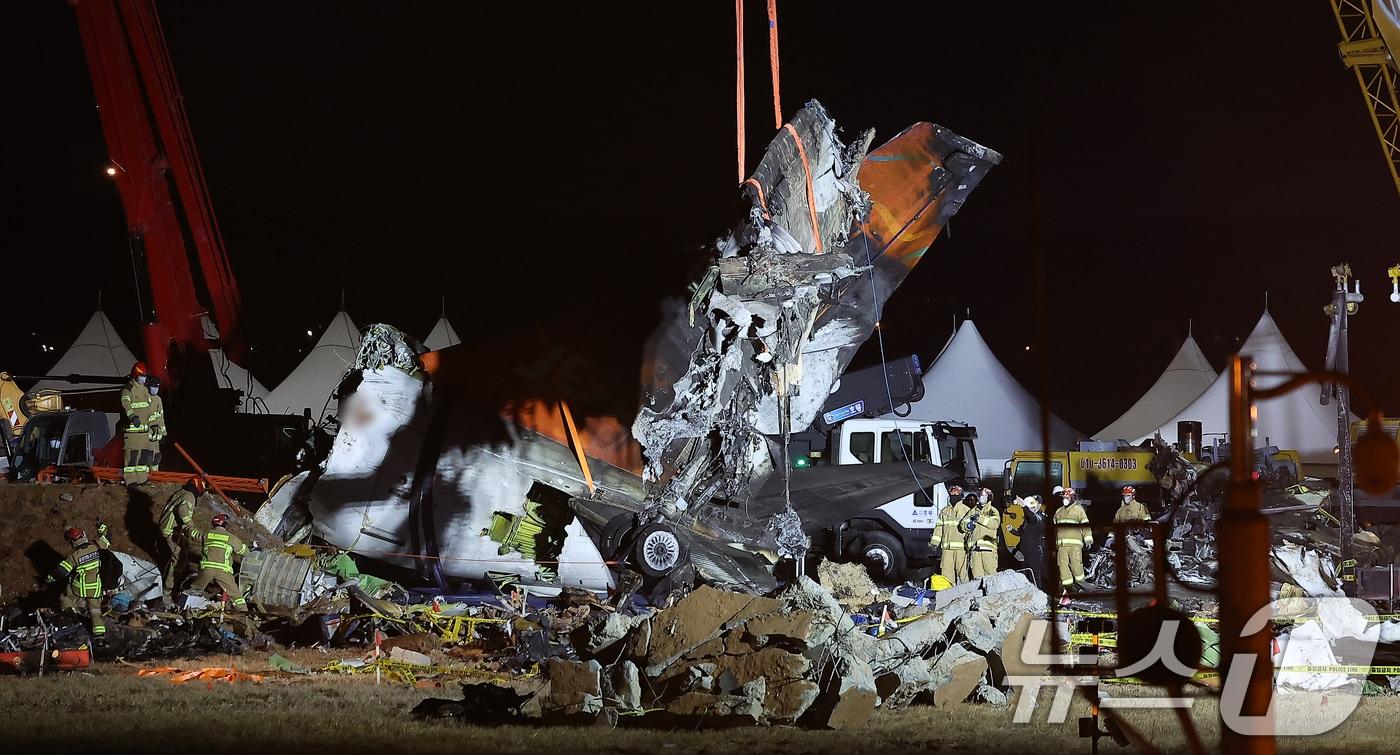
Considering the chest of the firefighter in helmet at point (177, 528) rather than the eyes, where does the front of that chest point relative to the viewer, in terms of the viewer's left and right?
facing to the right of the viewer

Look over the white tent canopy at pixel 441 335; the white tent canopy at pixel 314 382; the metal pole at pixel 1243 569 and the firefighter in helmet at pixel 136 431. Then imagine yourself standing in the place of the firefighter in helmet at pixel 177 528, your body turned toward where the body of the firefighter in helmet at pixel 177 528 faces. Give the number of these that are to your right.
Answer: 1

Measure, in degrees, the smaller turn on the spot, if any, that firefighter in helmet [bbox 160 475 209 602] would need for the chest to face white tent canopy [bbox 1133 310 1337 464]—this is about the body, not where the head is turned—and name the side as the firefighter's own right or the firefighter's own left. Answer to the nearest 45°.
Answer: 0° — they already face it

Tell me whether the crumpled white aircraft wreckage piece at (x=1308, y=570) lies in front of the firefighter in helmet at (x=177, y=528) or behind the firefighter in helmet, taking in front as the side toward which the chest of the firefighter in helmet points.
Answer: in front

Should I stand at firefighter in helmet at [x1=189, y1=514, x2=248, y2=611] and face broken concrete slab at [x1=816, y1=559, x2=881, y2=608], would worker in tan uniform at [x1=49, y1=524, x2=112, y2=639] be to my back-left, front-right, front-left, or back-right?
back-right

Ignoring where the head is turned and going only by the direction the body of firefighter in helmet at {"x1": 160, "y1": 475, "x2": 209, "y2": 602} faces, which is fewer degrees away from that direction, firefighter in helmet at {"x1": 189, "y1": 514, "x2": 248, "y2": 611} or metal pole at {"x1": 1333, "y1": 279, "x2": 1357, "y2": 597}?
the metal pole

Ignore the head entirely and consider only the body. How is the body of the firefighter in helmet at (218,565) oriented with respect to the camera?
away from the camera

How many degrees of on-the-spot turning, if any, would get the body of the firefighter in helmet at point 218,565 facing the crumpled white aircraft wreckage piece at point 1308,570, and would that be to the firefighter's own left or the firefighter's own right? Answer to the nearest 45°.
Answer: approximately 90° to the firefighter's own right

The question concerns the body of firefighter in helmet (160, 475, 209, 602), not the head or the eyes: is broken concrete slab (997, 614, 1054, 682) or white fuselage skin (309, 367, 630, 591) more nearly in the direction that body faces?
the white fuselage skin

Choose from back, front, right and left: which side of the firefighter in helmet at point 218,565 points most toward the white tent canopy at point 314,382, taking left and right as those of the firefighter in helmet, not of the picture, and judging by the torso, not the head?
front
